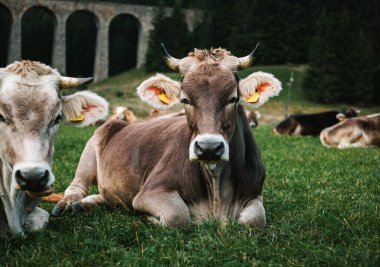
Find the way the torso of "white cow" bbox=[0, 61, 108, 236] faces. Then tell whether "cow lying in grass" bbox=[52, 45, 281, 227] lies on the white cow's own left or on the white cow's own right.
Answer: on the white cow's own left

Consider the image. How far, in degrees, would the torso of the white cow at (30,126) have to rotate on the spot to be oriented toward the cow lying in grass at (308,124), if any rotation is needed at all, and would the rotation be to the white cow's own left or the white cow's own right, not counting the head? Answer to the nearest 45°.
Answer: approximately 135° to the white cow's own left

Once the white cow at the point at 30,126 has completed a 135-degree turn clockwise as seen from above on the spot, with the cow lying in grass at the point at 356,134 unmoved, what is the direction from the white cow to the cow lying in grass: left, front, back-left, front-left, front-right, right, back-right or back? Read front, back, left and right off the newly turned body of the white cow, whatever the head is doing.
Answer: right

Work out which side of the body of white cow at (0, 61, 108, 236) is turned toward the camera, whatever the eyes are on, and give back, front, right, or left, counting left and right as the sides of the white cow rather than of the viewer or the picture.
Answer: front

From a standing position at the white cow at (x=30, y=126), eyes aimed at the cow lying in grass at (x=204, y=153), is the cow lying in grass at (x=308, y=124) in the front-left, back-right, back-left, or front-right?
front-left

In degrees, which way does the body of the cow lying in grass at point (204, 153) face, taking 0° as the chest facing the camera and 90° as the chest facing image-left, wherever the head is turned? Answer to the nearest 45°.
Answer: approximately 315°

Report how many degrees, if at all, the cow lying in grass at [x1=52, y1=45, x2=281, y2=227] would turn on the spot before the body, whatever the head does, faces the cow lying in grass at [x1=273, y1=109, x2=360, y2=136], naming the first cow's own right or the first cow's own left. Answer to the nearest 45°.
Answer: approximately 135° to the first cow's own left

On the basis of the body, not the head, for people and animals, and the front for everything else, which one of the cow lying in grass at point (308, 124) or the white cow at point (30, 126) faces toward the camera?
the white cow
